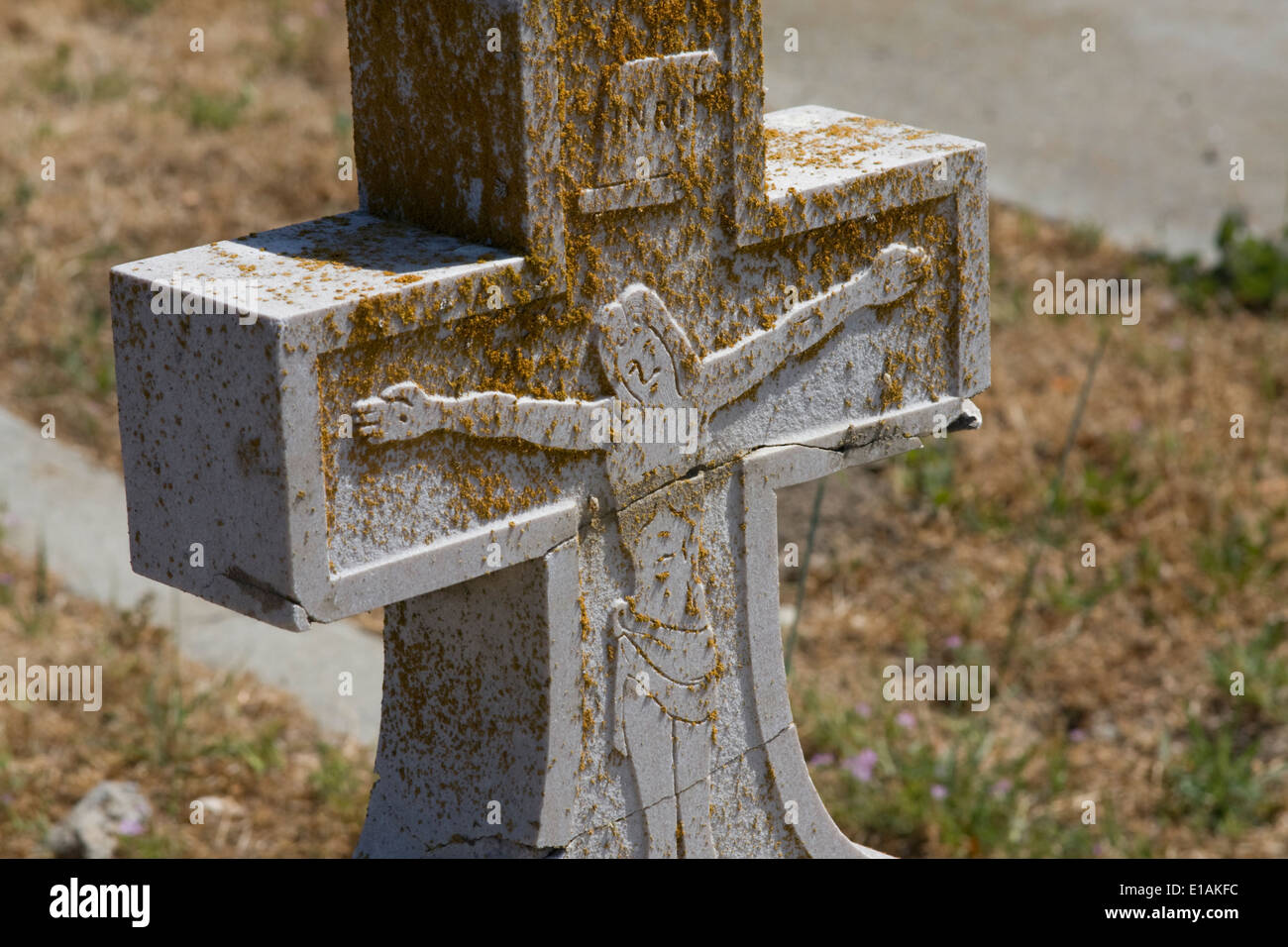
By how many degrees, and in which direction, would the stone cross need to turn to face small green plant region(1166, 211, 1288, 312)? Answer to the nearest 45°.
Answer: approximately 90° to its left

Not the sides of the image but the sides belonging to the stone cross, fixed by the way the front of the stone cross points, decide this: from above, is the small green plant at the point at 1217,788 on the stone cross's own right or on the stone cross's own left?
on the stone cross's own left

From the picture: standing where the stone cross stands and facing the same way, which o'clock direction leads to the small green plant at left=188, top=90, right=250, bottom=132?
The small green plant is roughly at 7 o'clock from the stone cross.

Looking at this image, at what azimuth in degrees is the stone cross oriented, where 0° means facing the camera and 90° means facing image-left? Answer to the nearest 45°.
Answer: approximately 315°

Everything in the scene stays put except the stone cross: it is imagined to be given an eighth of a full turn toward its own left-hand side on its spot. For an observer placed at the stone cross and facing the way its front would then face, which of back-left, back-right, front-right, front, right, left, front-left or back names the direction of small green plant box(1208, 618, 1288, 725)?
front-left

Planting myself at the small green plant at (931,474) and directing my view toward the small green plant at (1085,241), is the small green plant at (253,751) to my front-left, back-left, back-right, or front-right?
back-left

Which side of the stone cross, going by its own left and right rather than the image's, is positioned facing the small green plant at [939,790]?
left
